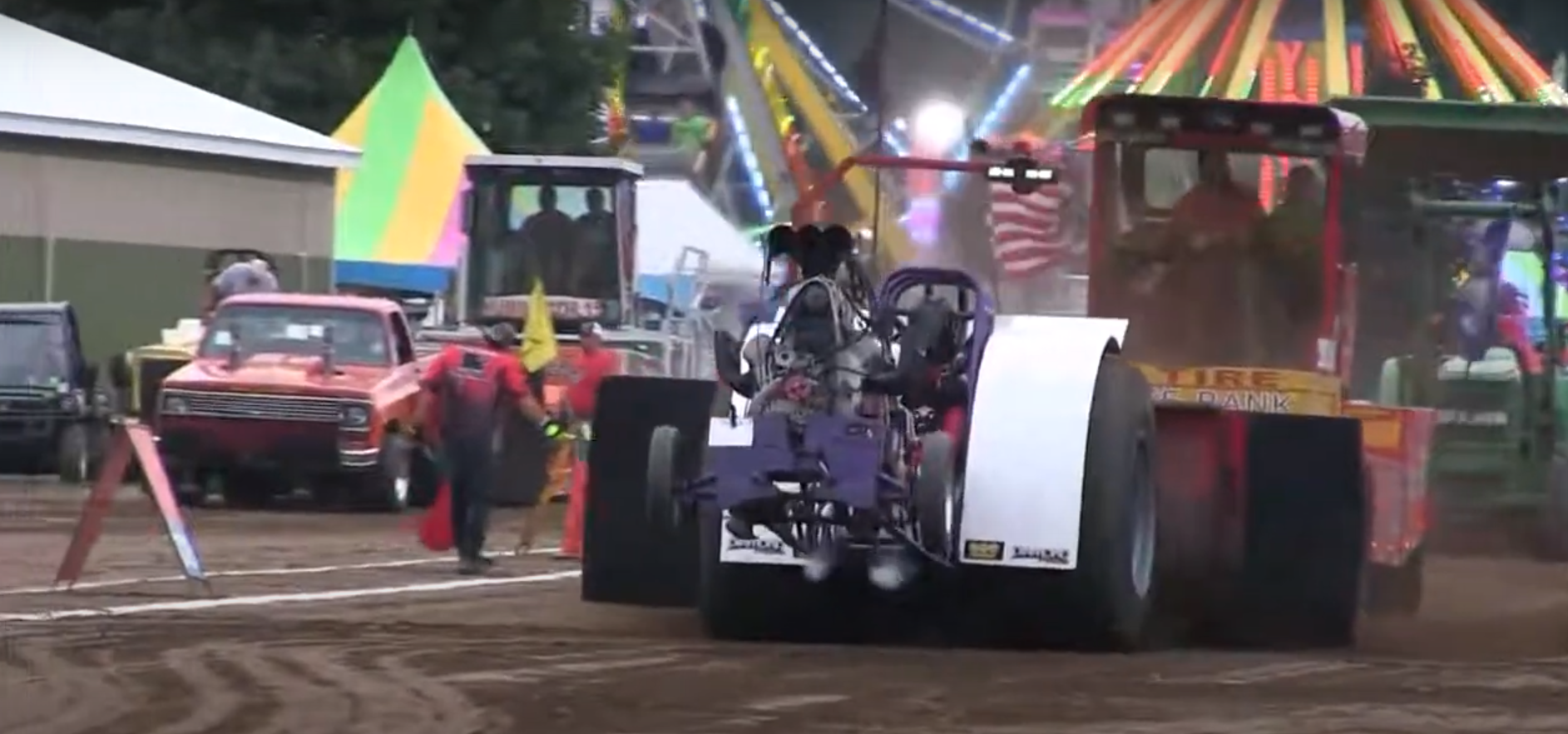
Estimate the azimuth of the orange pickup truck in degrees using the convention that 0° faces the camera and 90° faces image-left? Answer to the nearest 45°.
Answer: approximately 0°

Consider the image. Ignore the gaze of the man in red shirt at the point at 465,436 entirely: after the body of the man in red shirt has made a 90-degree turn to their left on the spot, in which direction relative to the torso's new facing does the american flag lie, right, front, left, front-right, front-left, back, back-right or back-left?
back

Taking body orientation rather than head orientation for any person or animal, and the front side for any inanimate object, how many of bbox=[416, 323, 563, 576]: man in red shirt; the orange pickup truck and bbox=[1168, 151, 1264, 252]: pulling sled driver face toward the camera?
2

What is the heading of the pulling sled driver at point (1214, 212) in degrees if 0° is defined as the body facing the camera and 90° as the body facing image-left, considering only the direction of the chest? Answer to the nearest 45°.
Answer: approximately 0°

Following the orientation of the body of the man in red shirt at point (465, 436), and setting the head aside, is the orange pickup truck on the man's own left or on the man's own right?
on the man's own left

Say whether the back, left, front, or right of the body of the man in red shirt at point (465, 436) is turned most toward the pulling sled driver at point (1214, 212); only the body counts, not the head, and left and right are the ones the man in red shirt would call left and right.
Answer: right
